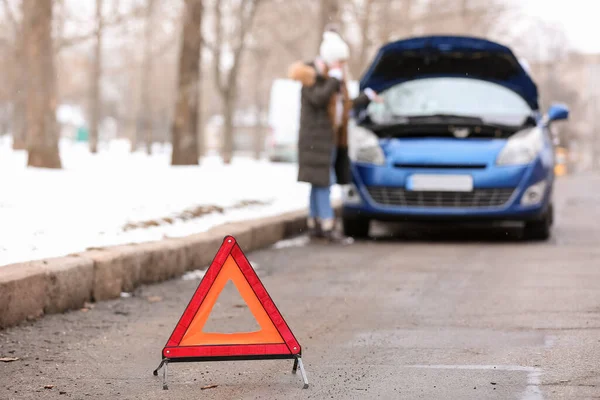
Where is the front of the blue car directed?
toward the camera

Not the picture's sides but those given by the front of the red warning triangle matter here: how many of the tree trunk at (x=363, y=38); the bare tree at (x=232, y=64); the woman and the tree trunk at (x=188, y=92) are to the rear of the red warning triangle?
4

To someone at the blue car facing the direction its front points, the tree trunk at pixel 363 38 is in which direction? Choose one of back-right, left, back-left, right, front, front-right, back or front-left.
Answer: back

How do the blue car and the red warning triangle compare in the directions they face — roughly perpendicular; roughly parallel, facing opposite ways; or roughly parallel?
roughly parallel

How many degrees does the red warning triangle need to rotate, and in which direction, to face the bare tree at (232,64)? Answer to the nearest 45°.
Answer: approximately 180°

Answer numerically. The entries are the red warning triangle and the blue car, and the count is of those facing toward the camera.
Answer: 2

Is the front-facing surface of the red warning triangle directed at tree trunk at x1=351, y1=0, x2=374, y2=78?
no

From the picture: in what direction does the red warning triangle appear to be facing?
toward the camera

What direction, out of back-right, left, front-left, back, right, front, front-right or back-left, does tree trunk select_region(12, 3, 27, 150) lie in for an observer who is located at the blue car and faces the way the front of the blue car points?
back-right

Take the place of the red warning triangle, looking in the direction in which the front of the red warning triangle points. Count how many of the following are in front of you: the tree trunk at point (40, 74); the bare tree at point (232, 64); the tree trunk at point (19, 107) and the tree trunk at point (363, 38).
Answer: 0

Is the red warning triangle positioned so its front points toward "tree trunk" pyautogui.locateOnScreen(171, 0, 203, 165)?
no

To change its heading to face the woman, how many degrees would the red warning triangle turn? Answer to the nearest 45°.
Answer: approximately 180°

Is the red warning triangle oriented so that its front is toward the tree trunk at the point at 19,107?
no

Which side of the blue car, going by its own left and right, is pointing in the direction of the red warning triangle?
front
